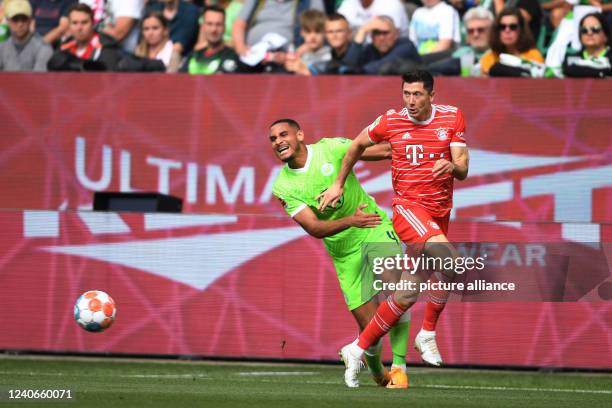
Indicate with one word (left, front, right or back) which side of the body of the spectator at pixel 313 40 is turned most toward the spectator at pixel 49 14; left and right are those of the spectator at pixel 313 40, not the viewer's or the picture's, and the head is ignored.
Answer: right

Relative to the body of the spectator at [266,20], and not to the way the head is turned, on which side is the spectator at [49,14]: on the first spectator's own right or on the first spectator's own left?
on the first spectator's own right

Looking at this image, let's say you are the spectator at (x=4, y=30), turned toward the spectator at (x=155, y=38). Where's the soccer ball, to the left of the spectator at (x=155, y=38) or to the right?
right

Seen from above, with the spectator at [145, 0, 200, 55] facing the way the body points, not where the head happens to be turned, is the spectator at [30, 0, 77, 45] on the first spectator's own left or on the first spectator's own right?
on the first spectator's own right
